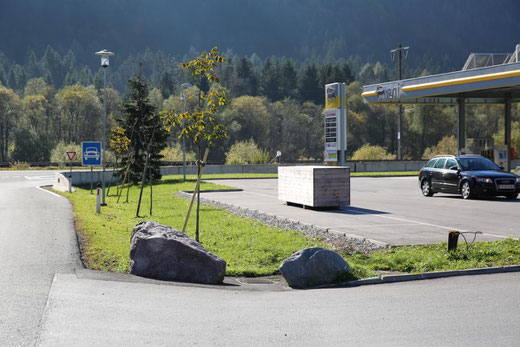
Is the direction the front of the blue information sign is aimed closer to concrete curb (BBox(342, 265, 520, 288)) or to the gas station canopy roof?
the concrete curb

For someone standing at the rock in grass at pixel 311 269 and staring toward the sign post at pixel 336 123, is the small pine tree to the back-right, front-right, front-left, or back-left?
front-left

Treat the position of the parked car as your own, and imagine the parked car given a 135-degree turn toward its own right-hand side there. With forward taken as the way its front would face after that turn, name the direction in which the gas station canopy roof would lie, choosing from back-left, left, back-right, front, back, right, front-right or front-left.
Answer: right

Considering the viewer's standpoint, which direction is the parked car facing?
facing the viewer and to the right of the viewer

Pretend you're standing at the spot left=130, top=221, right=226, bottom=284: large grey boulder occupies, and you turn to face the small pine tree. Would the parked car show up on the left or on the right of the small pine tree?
right

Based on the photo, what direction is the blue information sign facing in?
toward the camera

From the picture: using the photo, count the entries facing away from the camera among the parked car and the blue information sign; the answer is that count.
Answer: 0

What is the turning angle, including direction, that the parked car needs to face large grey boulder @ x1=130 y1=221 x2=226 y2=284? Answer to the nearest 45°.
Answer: approximately 45° to its right

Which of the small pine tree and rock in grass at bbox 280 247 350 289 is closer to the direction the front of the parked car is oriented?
the rock in grass

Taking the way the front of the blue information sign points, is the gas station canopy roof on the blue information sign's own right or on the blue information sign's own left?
on the blue information sign's own left

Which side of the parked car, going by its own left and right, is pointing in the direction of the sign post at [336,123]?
back

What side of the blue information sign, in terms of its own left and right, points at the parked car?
left

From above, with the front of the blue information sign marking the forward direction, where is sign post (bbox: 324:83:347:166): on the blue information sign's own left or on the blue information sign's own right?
on the blue information sign's own left

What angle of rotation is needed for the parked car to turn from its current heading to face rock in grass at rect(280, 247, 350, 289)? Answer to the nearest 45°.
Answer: approximately 45° to its right

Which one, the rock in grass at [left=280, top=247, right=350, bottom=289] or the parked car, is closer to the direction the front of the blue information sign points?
the rock in grass

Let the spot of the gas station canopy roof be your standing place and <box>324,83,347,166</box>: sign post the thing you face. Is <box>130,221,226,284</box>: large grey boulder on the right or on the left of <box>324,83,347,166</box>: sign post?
left
